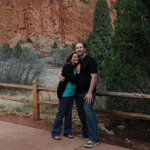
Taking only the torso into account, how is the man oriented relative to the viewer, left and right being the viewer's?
facing the viewer and to the left of the viewer

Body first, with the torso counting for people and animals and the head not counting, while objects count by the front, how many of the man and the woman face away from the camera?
0

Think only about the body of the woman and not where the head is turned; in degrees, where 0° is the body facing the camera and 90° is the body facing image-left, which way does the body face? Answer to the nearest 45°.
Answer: approximately 315°

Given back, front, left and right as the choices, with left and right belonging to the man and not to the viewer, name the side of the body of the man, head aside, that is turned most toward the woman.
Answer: right
